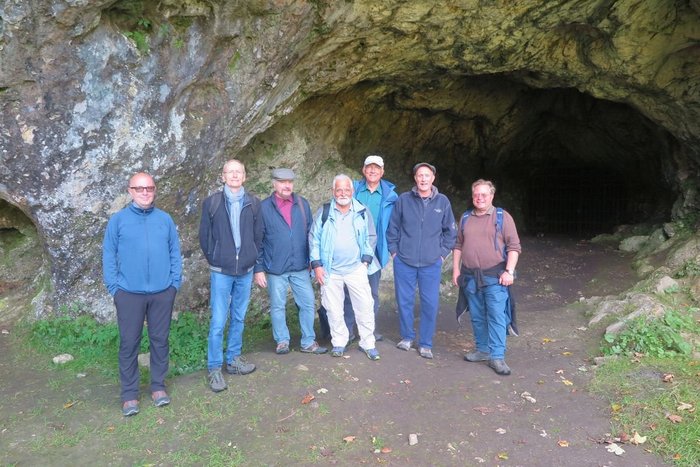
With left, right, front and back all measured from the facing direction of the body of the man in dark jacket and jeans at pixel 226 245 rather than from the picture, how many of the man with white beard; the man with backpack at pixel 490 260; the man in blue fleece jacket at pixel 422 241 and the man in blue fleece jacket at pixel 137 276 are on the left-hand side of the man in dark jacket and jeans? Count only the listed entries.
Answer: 3

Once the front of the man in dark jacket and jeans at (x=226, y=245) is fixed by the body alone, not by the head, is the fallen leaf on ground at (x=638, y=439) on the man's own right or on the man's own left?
on the man's own left

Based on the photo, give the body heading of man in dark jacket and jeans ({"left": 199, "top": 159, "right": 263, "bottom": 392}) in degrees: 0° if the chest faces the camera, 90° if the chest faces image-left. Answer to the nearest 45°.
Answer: approximately 0°

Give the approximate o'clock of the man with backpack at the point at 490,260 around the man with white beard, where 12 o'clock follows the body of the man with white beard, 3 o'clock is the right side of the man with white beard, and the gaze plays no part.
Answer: The man with backpack is roughly at 9 o'clock from the man with white beard.

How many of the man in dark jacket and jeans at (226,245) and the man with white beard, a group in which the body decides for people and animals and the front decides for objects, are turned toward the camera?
2
